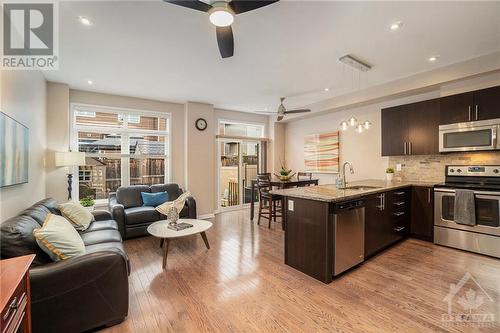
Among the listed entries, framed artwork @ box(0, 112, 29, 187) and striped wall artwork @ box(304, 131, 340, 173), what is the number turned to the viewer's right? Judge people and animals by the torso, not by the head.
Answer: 1

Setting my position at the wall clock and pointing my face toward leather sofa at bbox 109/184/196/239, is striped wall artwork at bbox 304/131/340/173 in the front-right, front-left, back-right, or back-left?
back-left

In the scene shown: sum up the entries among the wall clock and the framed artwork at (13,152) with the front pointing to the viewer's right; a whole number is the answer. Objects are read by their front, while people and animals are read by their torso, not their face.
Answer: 1

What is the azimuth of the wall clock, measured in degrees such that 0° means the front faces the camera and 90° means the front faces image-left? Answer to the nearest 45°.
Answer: approximately 0°

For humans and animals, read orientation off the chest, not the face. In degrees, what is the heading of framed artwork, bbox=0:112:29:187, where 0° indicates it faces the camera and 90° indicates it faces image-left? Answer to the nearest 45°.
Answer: approximately 270°

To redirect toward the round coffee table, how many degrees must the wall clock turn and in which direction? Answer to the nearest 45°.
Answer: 0° — it already faces it

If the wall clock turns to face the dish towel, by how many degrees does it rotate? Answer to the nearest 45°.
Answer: approximately 45° to its left

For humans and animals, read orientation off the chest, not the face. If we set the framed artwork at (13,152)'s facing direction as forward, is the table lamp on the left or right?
on its left

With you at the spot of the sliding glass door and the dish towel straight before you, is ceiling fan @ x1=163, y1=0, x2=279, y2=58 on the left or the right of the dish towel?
right

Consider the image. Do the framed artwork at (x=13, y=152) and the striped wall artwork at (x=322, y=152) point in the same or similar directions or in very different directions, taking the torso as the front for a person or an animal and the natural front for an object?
very different directions
